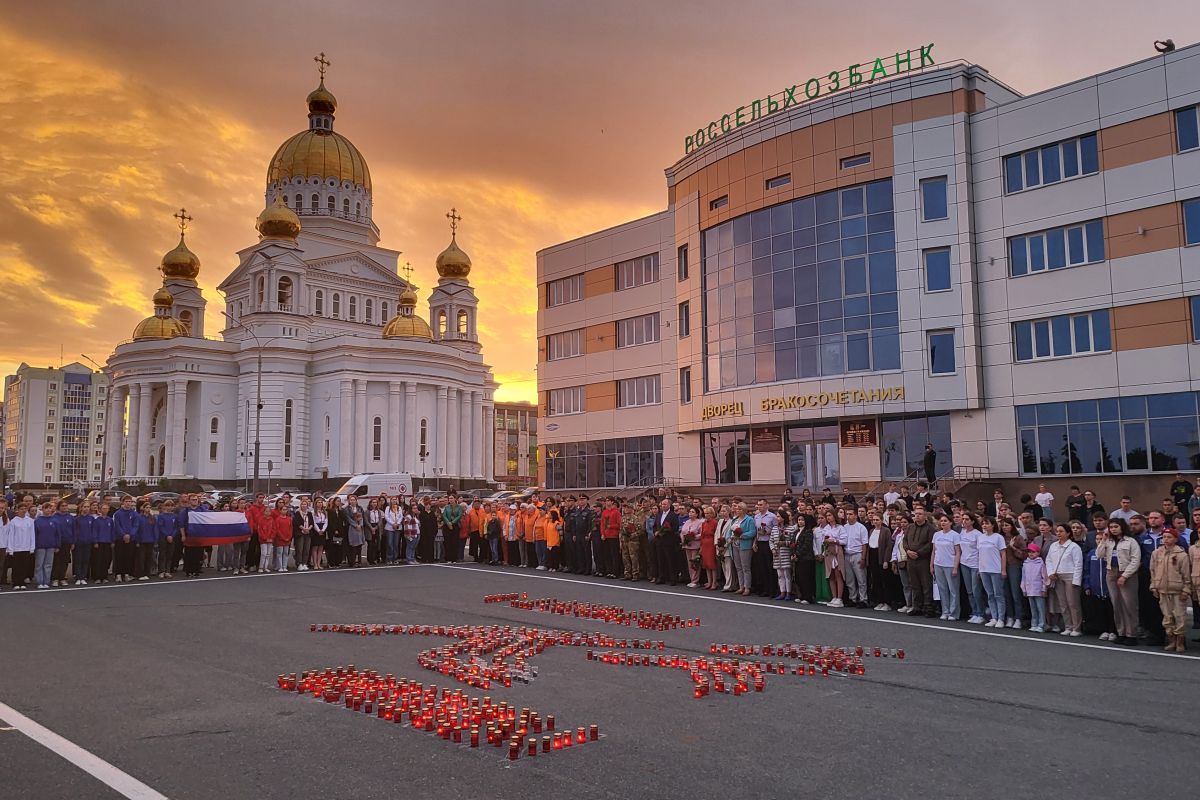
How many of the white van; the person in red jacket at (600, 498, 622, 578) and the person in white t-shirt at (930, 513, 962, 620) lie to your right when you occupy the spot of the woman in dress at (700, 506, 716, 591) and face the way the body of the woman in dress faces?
2

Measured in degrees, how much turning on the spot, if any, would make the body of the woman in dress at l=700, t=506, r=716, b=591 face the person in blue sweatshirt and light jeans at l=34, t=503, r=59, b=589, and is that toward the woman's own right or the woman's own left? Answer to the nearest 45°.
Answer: approximately 45° to the woman's own right

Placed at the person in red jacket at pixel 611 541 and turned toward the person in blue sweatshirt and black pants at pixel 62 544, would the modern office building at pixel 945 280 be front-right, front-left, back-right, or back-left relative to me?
back-right

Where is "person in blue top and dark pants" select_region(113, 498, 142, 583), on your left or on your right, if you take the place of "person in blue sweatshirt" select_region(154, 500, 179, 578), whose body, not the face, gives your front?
on your right

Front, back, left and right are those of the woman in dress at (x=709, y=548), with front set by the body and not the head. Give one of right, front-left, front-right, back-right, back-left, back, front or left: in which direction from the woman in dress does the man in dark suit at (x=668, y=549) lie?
right
